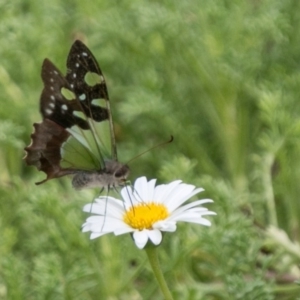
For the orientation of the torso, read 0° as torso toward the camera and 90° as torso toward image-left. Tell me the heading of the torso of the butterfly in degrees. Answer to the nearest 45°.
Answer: approximately 270°

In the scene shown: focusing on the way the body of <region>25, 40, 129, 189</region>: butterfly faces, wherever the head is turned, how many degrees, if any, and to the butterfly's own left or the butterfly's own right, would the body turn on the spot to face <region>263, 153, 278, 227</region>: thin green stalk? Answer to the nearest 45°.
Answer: approximately 45° to the butterfly's own left
